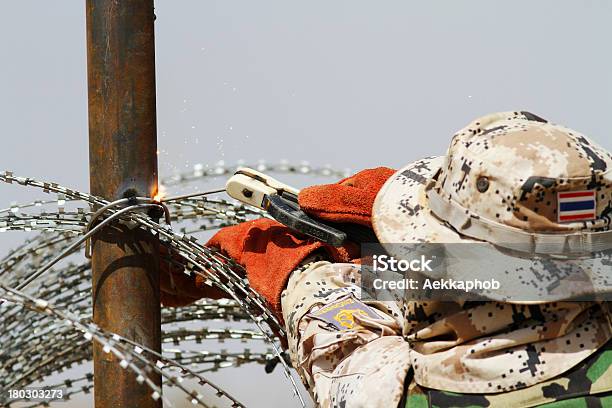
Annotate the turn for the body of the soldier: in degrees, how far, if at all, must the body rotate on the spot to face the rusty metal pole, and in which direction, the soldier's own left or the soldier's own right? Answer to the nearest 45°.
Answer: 0° — they already face it

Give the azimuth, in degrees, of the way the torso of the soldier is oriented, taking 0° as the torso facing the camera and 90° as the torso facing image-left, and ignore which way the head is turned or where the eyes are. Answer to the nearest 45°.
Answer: approximately 135°

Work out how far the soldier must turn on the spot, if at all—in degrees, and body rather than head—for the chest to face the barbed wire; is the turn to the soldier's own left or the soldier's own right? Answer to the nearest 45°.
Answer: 0° — they already face it
